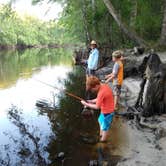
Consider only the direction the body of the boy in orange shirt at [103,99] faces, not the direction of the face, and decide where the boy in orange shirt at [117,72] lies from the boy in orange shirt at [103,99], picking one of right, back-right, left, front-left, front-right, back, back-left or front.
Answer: right

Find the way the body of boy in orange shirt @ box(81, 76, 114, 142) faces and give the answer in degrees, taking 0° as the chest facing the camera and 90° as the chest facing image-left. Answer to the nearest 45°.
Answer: approximately 90°

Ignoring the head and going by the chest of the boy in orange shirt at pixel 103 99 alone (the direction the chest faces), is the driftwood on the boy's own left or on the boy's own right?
on the boy's own right
